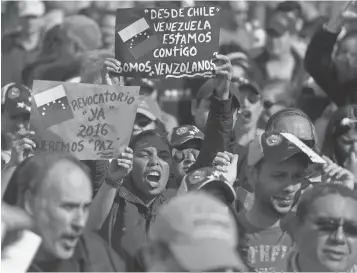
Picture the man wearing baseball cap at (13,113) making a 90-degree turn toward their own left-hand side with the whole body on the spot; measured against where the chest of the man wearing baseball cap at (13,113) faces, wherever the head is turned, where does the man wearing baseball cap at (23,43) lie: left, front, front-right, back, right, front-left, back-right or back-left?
front-left

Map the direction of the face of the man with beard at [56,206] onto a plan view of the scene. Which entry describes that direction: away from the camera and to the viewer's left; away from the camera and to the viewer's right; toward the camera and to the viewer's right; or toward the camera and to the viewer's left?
toward the camera and to the viewer's right

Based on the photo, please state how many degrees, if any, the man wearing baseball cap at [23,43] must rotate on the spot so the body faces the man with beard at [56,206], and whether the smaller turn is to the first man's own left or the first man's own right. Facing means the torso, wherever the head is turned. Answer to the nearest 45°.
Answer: approximately 45° to the first man's own right

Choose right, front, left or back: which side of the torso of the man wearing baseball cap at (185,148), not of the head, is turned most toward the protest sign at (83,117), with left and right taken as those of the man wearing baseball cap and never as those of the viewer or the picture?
right

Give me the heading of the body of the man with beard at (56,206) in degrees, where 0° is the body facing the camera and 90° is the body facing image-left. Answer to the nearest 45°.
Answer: approximately 315°

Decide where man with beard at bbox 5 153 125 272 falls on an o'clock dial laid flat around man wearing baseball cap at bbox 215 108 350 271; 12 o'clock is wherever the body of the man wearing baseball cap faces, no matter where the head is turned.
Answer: The man with beard is roughly at 3 o'clock from the man wearing baseball cap.

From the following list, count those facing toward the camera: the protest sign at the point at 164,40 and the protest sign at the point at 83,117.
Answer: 2

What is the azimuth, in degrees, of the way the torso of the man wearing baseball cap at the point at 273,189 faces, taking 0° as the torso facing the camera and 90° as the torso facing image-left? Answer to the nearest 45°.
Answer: approximately 315°
